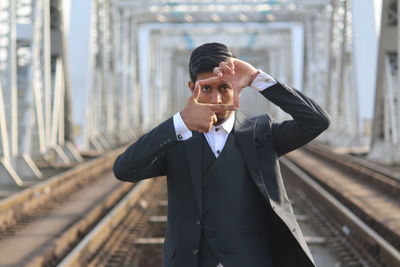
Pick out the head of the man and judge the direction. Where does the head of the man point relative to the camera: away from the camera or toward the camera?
toward the camera

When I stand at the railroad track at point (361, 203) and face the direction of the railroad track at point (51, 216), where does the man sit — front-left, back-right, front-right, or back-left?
front-left

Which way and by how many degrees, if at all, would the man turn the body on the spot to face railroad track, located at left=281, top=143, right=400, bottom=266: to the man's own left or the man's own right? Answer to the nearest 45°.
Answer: approximately 180°

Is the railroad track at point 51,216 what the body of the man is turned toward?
no

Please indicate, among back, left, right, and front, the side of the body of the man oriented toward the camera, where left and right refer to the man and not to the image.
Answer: front

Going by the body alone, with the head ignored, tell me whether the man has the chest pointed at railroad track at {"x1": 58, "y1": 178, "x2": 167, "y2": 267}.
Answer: no
